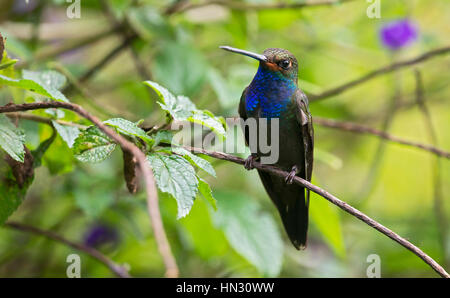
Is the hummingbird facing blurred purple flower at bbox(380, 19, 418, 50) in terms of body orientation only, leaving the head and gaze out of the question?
no

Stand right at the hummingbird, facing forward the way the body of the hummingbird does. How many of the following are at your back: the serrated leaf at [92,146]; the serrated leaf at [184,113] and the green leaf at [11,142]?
0

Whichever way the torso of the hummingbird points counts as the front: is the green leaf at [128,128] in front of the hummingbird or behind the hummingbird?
in front

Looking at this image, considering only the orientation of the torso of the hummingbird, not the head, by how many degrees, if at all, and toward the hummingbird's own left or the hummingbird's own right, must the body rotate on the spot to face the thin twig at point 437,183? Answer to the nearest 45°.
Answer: approximately 180°

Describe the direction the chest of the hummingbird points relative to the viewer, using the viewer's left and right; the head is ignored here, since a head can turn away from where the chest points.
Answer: facing the viewer and to the left of the viewer

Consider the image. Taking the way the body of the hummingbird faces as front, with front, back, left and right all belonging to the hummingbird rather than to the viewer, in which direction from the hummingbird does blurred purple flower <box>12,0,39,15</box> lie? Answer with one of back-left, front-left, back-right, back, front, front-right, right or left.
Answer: right

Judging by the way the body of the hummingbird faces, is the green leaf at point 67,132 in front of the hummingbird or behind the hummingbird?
in front

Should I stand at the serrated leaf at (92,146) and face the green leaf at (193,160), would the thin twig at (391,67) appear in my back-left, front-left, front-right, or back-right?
front-left

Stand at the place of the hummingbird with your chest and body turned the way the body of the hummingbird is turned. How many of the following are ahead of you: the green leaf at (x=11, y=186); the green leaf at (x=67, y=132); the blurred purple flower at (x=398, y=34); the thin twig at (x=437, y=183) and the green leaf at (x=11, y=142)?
3
